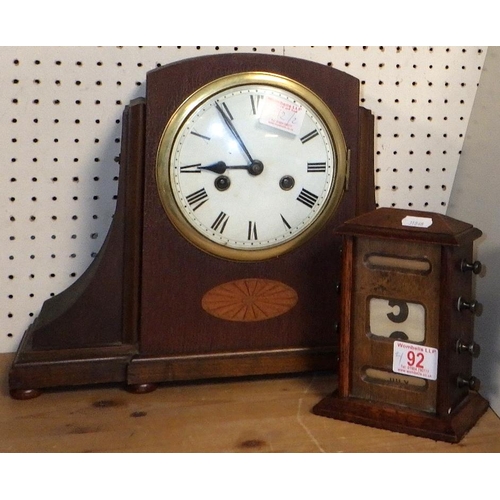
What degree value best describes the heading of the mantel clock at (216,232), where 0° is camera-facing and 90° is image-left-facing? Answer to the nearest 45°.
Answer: approximately 0°
